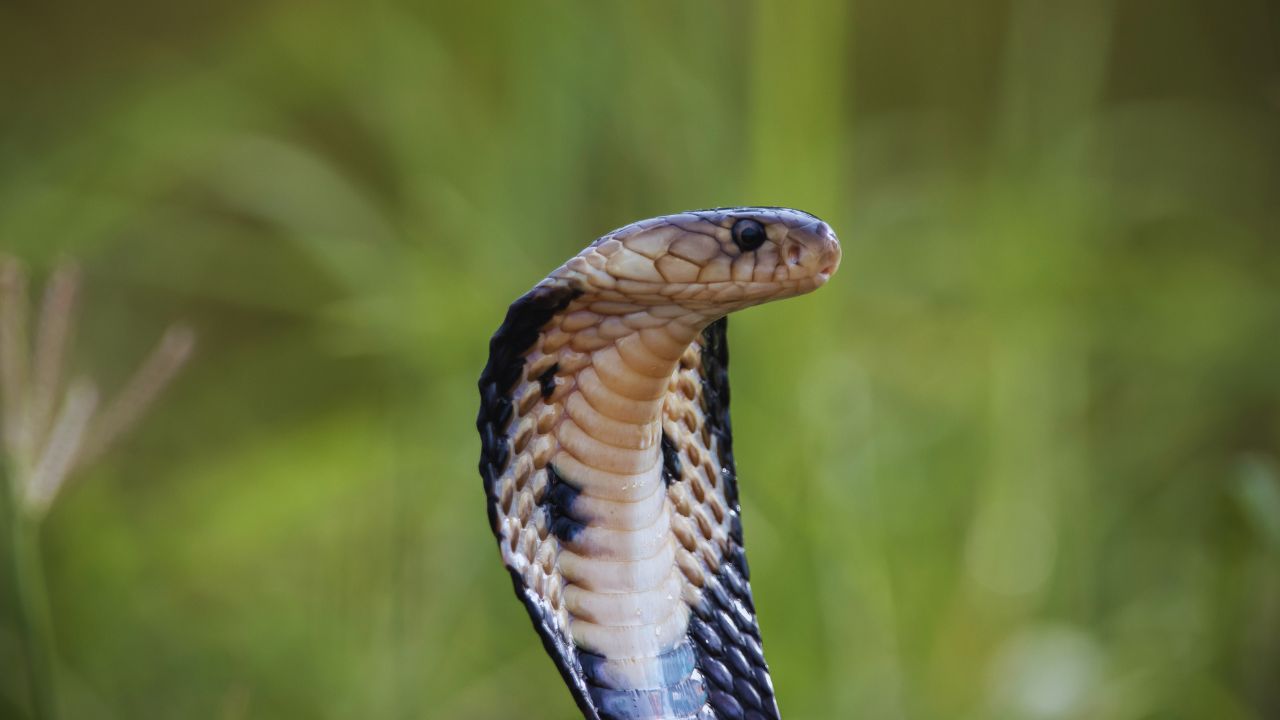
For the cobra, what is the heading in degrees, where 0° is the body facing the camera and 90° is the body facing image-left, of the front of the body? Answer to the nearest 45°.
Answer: approximately 315°
